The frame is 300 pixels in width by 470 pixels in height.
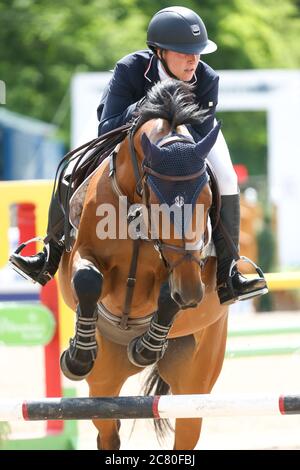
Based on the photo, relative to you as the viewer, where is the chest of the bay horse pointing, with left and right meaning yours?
facing the viewer

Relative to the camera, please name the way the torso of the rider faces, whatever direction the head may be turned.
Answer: toward the camera

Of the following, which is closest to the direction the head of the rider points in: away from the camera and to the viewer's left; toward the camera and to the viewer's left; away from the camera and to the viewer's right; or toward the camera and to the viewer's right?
toward the camera and to the viewer's right
